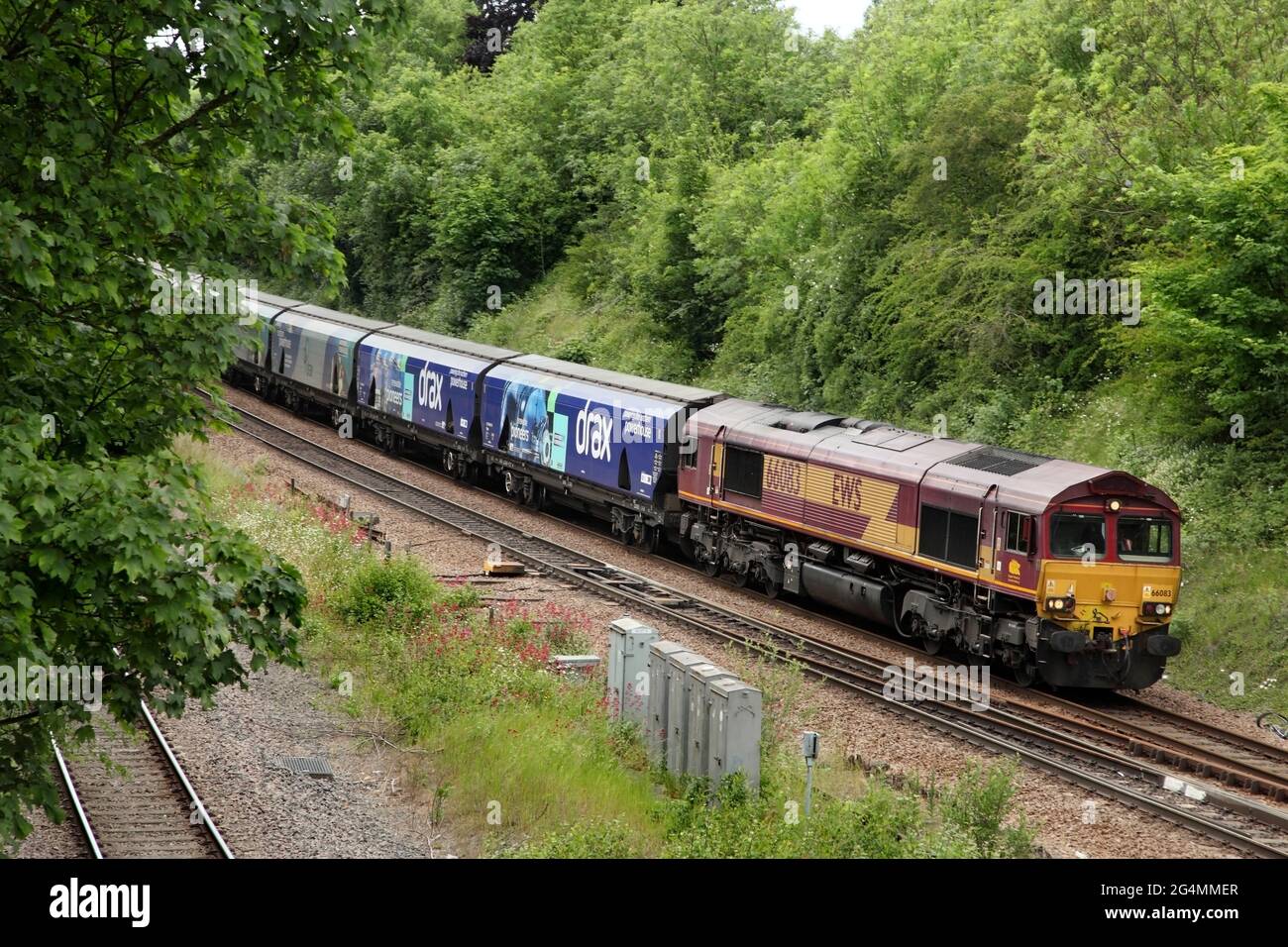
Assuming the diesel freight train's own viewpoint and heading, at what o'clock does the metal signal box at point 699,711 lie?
The metal signal box is roughly at 2 o'clock from the diesel freight train.

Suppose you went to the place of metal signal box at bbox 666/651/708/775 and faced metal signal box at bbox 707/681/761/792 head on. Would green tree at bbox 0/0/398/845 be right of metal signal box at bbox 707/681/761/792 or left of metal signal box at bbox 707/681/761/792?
right

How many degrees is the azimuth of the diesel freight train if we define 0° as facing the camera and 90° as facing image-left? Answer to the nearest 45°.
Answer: approximately 315°
